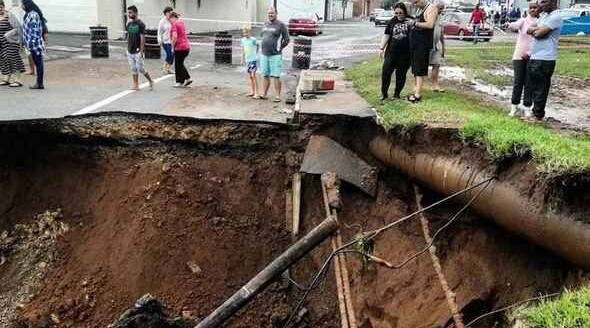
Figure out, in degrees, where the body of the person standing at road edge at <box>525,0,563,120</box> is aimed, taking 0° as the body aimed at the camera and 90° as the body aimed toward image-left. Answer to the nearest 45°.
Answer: approximately 45°

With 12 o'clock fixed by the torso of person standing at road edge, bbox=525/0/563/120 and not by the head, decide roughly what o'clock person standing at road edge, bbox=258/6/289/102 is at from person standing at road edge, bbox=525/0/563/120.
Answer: person standing at road edge, bbox=258/6/289/102 is roughly at 2 o'clock from person standing at road edge, bbox=525/0/563/120.

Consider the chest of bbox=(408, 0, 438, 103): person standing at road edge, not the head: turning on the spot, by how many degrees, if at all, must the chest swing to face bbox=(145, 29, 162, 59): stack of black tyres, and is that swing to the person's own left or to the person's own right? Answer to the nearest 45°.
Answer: approximately 90° to the person's own right

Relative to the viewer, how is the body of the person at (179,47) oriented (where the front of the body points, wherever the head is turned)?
to the viewer's left

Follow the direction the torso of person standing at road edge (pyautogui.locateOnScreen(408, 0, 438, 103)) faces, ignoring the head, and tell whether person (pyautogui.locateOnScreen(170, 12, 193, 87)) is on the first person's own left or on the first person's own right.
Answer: on the first person's own right

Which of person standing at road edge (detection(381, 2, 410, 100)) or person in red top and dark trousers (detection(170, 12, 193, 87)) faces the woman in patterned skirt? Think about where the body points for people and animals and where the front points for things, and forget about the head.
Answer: person in red top and dark trousers (detection(170, 12, 193, 87))

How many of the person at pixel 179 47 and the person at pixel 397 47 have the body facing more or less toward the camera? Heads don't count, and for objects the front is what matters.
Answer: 1

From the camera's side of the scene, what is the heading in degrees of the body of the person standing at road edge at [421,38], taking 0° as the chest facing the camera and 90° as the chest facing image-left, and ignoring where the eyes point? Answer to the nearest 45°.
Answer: approximately 45°

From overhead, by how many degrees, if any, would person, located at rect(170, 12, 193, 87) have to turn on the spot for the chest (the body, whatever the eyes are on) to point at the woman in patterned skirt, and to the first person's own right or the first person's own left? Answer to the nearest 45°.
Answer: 0° — they already face them
